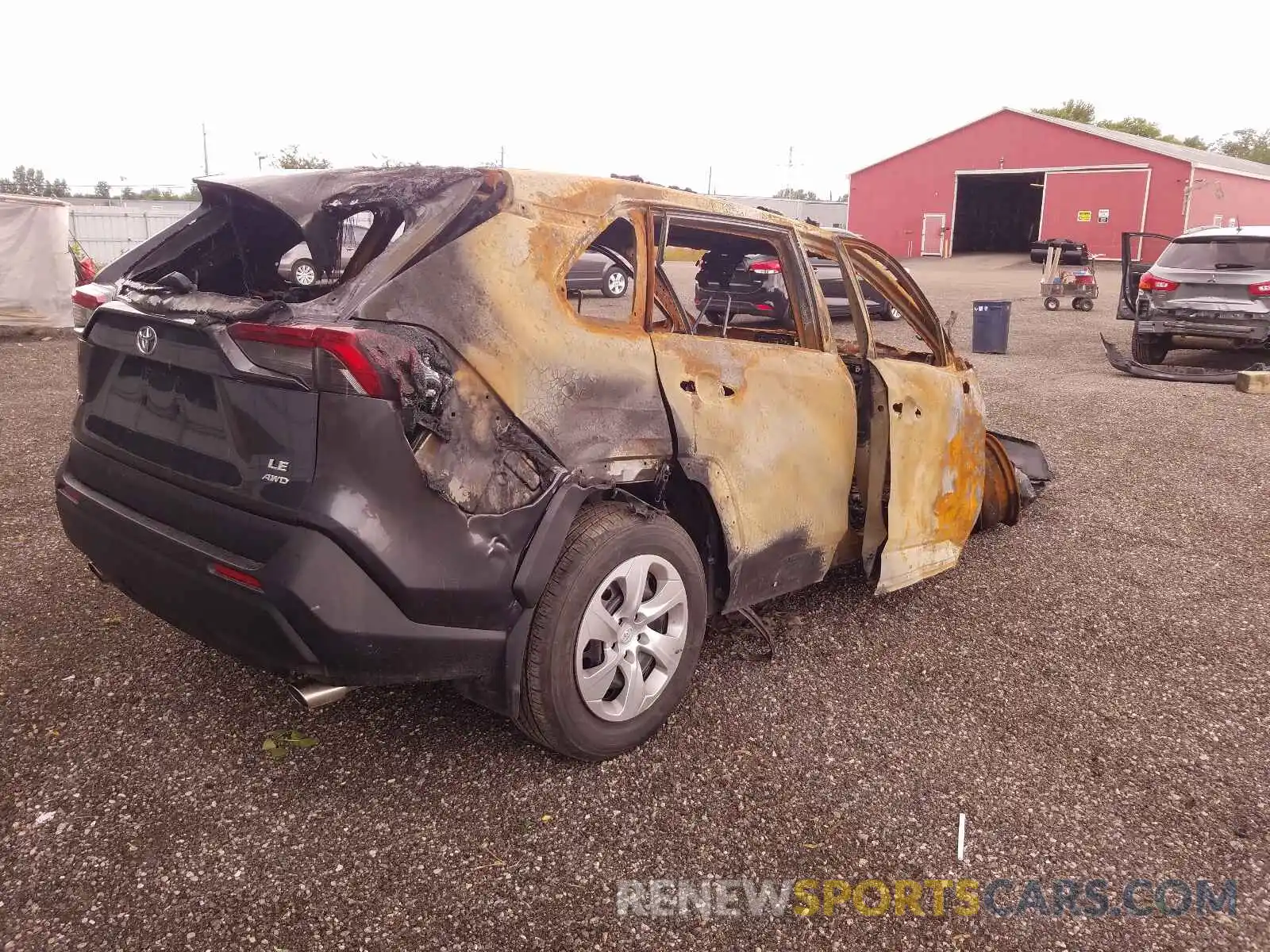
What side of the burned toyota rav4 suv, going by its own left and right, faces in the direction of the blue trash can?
front

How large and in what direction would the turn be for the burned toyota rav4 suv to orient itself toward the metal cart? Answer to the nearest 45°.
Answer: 0° — it already faces it

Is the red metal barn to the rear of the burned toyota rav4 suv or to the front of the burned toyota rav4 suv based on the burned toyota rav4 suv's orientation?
to the front

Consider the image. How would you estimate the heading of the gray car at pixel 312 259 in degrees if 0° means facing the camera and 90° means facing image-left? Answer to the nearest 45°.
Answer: approximately 90°

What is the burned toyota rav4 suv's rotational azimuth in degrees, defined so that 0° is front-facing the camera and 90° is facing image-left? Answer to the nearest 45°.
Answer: approximately 225°

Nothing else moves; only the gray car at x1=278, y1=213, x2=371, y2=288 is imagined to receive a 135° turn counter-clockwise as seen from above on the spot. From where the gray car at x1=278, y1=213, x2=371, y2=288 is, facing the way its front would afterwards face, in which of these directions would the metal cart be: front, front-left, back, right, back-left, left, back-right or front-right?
left

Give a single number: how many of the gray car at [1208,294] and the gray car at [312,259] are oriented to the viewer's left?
1

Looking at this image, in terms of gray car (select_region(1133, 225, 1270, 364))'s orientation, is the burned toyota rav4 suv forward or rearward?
rearward

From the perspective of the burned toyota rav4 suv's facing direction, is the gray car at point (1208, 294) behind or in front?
in front

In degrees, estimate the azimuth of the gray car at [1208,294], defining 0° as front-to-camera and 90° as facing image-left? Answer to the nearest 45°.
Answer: approximately 180°
